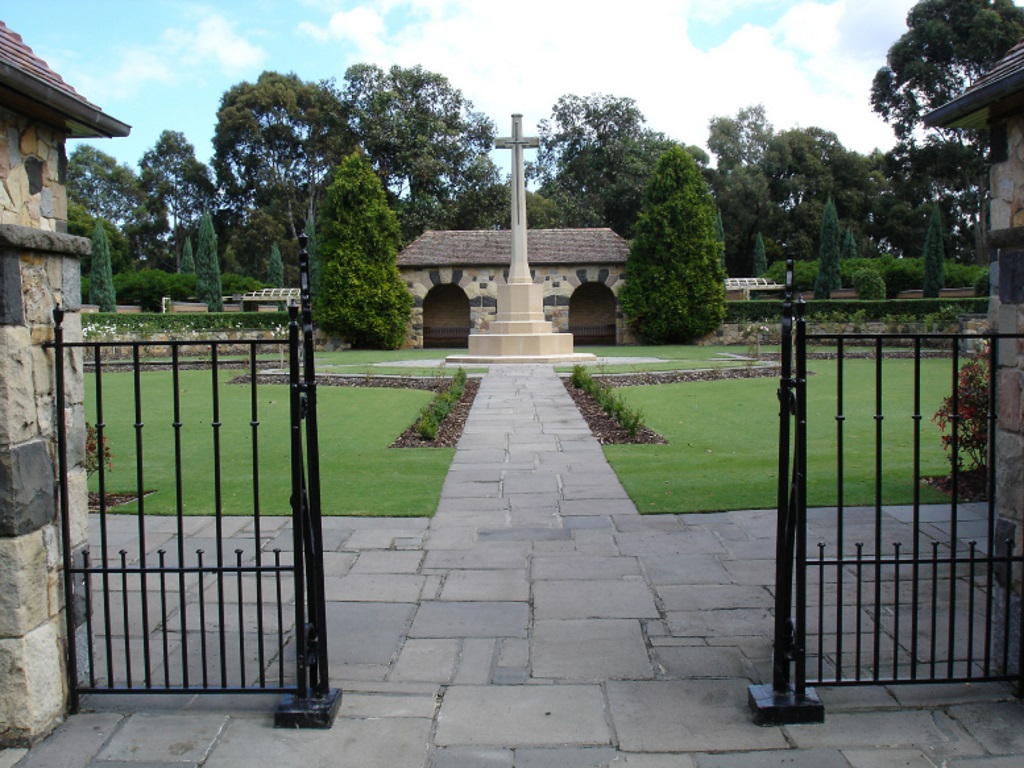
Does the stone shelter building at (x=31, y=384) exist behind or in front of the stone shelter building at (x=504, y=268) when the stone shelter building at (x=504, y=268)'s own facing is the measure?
in front

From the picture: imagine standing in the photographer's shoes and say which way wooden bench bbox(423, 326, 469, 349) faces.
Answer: facing the viewer

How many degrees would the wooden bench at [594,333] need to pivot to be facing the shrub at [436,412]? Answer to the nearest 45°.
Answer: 0° — it already faces it

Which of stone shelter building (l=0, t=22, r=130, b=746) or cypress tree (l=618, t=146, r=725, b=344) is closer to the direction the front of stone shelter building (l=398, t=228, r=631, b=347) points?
the stone shelter building

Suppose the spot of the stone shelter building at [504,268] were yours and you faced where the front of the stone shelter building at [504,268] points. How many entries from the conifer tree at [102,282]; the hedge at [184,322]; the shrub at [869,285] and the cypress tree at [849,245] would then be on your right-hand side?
2

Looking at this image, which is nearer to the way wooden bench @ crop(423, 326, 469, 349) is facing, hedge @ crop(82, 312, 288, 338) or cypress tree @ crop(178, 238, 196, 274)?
the hedge

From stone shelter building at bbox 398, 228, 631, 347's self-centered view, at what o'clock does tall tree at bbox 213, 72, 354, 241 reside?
The tall tree is roughly at 5 o'clock from the stone shelter building.

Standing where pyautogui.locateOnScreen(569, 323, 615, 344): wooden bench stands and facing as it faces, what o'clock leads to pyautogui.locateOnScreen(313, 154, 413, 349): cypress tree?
The cypress tree is roughly at 2 o'clock from the wooden bench.

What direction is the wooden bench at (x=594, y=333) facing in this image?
toward the camera

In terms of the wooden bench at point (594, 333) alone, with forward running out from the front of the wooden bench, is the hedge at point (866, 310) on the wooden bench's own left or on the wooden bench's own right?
on the wooden bench's own left

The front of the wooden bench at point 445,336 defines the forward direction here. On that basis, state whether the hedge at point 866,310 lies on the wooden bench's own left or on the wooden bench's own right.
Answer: on the wooden bench's own left

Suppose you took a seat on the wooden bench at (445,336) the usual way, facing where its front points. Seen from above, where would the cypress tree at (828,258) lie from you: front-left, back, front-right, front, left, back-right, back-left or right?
left

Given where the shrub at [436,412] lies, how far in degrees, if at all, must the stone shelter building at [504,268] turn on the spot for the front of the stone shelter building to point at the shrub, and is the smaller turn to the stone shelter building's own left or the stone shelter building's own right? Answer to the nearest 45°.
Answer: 0° — it already faces it

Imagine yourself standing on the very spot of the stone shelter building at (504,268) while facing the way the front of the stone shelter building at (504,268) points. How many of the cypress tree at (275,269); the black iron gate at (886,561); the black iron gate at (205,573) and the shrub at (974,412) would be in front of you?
3

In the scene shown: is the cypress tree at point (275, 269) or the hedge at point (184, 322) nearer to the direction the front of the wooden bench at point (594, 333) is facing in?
the hedge

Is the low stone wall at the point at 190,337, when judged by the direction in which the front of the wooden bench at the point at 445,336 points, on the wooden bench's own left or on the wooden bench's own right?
on the wooden bench's own right

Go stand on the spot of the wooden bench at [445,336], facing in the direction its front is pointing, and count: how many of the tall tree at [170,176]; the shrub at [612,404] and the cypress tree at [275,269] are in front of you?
1

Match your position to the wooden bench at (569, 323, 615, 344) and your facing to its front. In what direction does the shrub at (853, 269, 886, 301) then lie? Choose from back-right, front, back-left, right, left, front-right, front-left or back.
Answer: left
